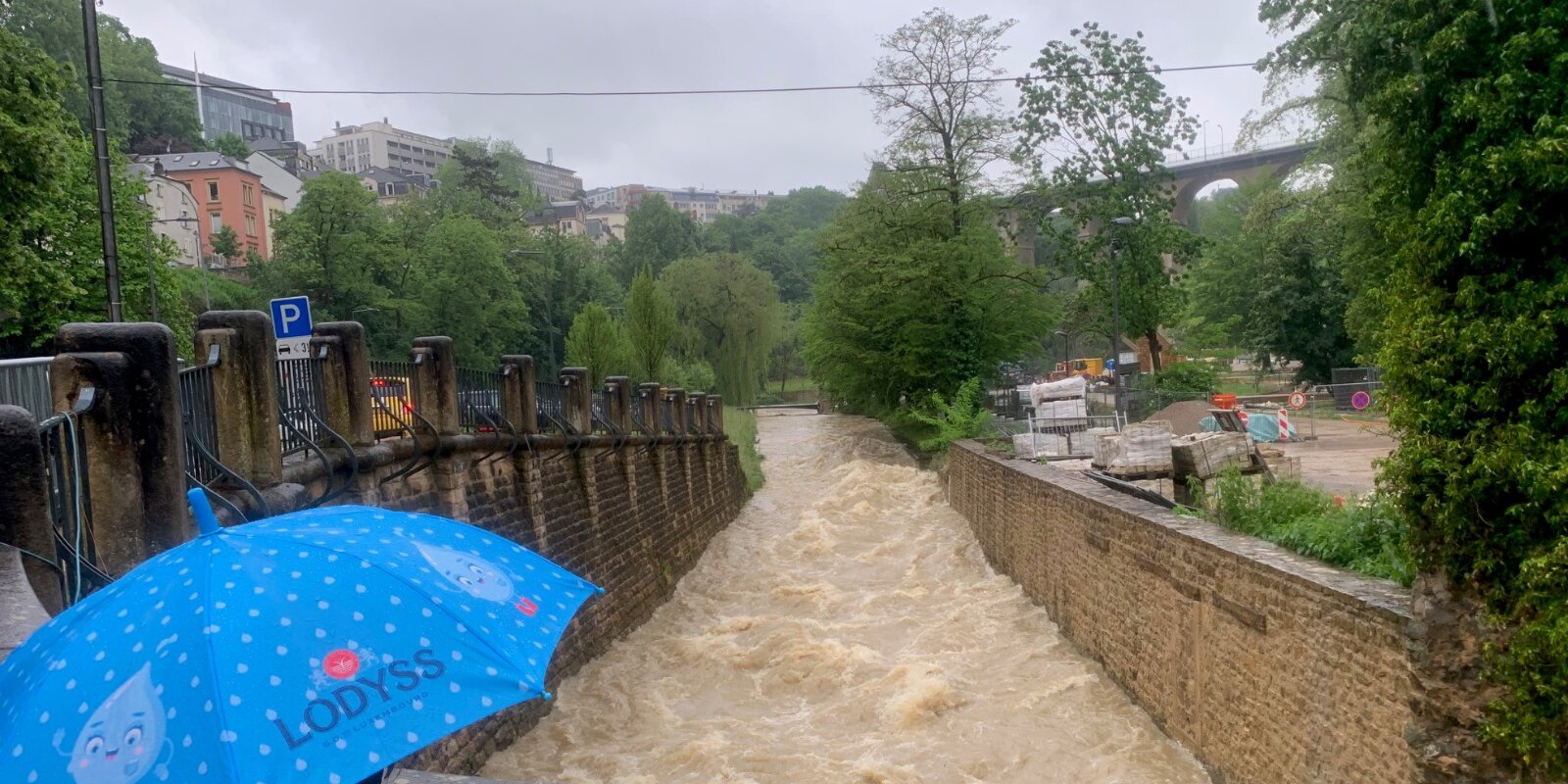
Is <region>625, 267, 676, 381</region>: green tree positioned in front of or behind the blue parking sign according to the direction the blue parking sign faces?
behind

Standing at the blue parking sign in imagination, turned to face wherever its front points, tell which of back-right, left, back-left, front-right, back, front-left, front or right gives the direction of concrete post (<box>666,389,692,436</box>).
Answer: back-left

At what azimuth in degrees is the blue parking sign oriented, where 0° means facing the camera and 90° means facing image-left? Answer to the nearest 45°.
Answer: approximately 0°

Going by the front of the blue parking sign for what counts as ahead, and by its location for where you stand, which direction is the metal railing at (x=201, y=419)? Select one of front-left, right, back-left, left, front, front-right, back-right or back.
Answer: front

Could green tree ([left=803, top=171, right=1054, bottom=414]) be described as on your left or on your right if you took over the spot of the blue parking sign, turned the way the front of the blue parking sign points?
on your left

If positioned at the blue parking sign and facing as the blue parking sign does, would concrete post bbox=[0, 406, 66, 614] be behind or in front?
in front

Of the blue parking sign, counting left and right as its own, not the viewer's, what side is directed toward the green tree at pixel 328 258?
back

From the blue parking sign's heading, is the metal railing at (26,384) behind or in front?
in front

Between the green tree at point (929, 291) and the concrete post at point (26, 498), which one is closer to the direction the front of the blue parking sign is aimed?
the concrete post

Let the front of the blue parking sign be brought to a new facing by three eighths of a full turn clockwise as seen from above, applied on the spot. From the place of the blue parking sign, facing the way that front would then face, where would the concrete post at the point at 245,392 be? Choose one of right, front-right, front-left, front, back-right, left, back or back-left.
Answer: back-left

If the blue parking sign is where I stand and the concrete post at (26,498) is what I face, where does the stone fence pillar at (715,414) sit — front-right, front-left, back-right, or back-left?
back-left

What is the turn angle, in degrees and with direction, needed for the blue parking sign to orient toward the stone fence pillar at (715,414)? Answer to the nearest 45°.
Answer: approximately 135° to its left
